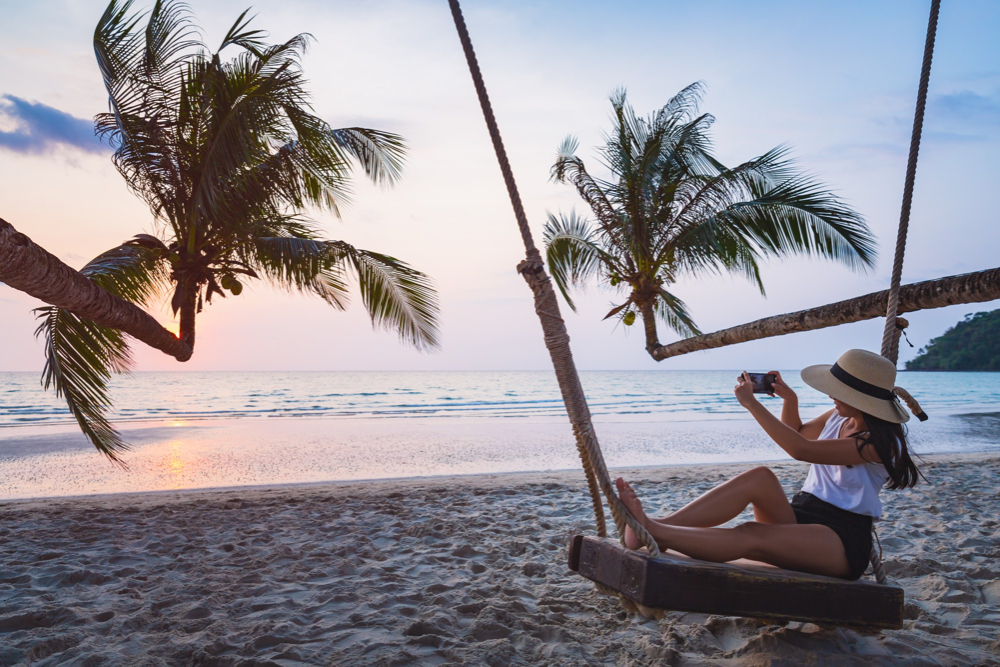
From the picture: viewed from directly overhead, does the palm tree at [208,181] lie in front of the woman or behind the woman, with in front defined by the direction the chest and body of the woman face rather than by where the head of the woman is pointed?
in front

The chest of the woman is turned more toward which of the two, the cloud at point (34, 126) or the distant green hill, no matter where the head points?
the cloud

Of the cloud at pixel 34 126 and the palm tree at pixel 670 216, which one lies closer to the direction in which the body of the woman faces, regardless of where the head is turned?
the cloud

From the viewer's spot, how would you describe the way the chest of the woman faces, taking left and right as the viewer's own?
facing to the left of the viewer

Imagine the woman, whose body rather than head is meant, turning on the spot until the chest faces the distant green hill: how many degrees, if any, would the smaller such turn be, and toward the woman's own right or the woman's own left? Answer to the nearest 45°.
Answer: approximately 90° to the woman's own right

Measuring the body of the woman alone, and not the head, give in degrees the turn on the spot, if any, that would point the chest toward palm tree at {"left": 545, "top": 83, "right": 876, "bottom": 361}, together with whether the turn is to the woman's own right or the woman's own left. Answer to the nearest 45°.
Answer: approximately 90° to the woman's own right
